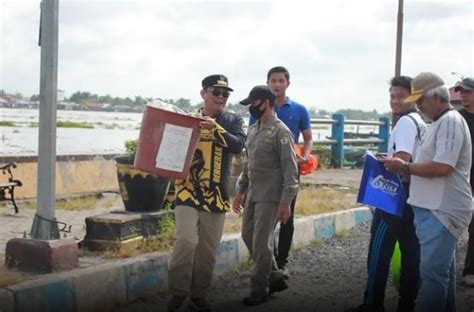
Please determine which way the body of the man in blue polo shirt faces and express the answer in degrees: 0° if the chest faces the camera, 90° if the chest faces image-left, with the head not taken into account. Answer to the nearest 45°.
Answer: approximately 0°

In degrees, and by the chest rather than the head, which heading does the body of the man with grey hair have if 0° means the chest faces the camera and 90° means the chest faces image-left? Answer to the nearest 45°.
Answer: approximately 90°

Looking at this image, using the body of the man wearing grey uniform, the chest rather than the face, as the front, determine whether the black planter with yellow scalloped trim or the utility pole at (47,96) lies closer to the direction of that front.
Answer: the utility pole

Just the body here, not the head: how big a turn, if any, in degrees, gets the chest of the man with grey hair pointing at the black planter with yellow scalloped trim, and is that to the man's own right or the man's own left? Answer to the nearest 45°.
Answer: approximately 45° to the man's own right

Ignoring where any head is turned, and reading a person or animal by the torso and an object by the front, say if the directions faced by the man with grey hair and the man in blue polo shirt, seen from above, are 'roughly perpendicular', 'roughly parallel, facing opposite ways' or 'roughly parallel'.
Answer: roughly perpendicular

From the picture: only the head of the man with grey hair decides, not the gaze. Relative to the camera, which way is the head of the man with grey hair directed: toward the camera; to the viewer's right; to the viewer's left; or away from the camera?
to the viewer's left

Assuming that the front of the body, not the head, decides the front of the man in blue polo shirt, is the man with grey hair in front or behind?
in front

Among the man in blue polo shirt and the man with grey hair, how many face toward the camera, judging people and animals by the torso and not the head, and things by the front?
1

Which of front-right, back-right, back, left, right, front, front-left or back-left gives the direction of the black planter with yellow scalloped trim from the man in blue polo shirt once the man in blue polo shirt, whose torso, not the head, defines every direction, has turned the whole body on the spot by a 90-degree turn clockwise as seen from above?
front

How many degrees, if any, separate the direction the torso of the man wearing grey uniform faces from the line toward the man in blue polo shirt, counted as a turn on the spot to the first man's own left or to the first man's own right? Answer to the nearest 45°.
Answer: approximately 135° to the first man's own right

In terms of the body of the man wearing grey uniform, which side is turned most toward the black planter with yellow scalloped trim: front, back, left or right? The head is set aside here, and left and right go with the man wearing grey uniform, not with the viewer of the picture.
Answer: right

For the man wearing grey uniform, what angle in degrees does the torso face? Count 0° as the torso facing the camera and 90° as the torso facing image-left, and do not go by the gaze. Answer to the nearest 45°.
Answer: approximately 45°
